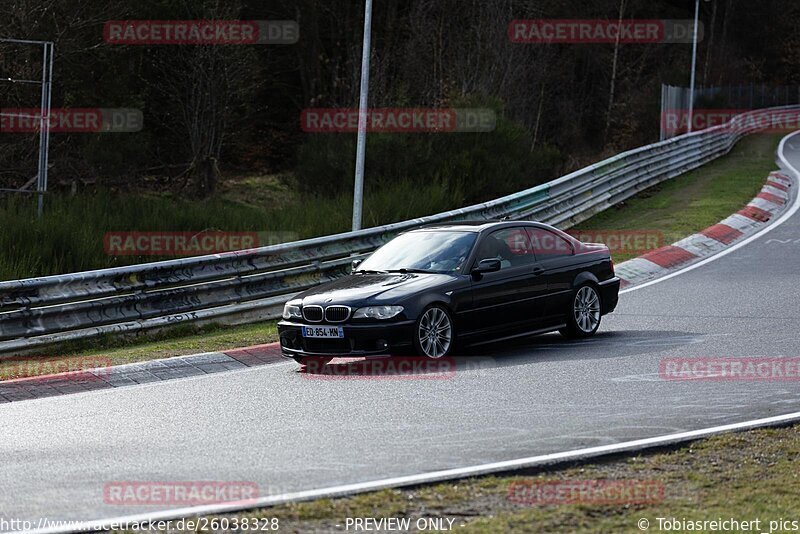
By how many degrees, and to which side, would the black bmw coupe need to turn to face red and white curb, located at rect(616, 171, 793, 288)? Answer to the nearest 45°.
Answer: approximately 180°

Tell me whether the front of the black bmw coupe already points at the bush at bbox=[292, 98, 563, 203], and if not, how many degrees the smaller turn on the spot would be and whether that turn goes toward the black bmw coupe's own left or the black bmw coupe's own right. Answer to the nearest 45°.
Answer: approximately 135° to the black bmw coupe's own right

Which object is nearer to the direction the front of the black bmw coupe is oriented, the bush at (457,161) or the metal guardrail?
the metal guardrail

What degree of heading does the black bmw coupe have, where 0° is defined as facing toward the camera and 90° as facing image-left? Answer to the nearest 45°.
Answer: approximately 45°
